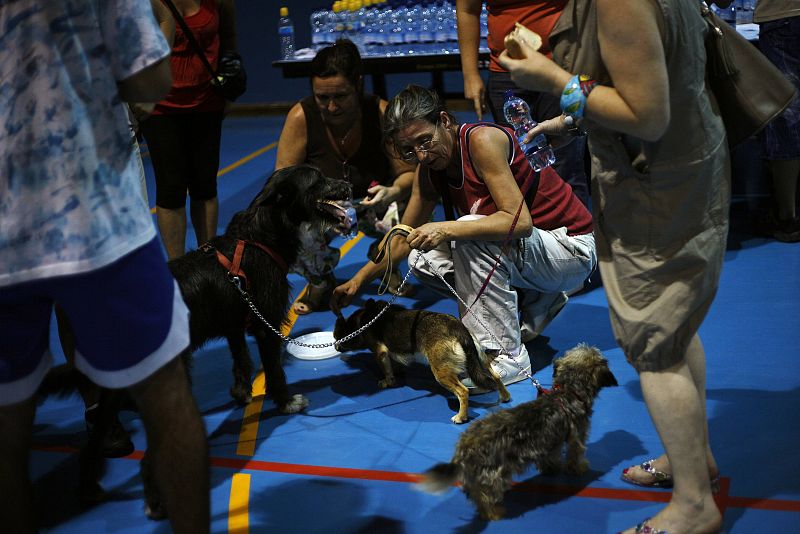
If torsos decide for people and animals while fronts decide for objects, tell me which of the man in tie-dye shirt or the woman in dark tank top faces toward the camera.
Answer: the woman in dark tank top

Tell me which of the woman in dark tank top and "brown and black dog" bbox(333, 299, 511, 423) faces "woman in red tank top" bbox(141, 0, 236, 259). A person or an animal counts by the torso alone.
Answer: the brown and black dog

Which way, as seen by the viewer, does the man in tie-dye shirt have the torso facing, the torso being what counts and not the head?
away from the camera

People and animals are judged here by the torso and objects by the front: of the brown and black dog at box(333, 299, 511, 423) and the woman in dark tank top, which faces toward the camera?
the woman in dark tank top

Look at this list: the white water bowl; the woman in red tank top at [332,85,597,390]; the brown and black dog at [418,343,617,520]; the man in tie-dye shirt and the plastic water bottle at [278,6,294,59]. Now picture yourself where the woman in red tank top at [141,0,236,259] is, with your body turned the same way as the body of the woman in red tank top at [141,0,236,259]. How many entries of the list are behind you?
1

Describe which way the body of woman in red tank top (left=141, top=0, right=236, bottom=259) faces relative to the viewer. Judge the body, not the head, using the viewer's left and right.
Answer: facing the viewer

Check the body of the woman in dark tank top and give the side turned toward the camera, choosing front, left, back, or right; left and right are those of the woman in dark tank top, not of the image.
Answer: front

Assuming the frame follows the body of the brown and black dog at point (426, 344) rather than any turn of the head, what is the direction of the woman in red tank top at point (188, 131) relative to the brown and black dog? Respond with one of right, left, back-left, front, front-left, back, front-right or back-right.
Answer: front

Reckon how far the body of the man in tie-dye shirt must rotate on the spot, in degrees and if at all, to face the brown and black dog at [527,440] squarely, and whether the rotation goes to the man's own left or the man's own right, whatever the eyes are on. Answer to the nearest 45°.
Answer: approximately 90° to the man's own right

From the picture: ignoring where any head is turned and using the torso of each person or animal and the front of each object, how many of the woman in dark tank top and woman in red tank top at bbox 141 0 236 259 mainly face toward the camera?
2

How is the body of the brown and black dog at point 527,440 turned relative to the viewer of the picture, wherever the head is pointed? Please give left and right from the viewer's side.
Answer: facing away from the viewer and to the right of the viewer

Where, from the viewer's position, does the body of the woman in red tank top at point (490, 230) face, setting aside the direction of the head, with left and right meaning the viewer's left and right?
facing the viewer and to the left of the viewer

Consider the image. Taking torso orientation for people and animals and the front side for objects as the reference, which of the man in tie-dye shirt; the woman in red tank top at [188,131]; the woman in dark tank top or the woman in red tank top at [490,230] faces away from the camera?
the man in tie-dye shirt

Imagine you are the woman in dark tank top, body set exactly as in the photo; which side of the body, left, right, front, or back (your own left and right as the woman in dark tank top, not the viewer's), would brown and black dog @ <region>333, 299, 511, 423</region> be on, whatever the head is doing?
front
